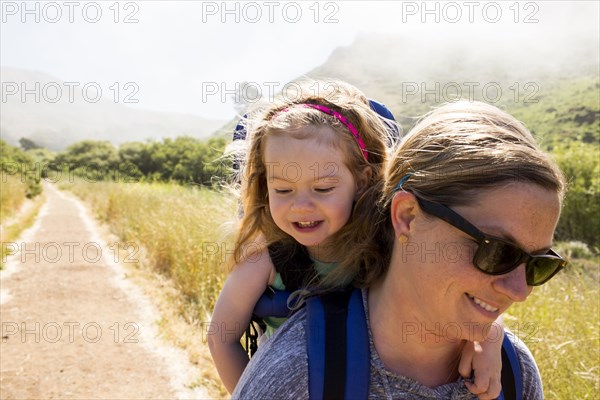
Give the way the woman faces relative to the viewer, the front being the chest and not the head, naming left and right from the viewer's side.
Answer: facing the viewer and to the right of the viewer

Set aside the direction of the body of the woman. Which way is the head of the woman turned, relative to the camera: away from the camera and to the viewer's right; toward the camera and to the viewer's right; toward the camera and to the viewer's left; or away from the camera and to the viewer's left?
toward the camera and to the viewer's right

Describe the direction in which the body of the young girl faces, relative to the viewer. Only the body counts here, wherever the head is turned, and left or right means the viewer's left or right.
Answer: facing the viewer
